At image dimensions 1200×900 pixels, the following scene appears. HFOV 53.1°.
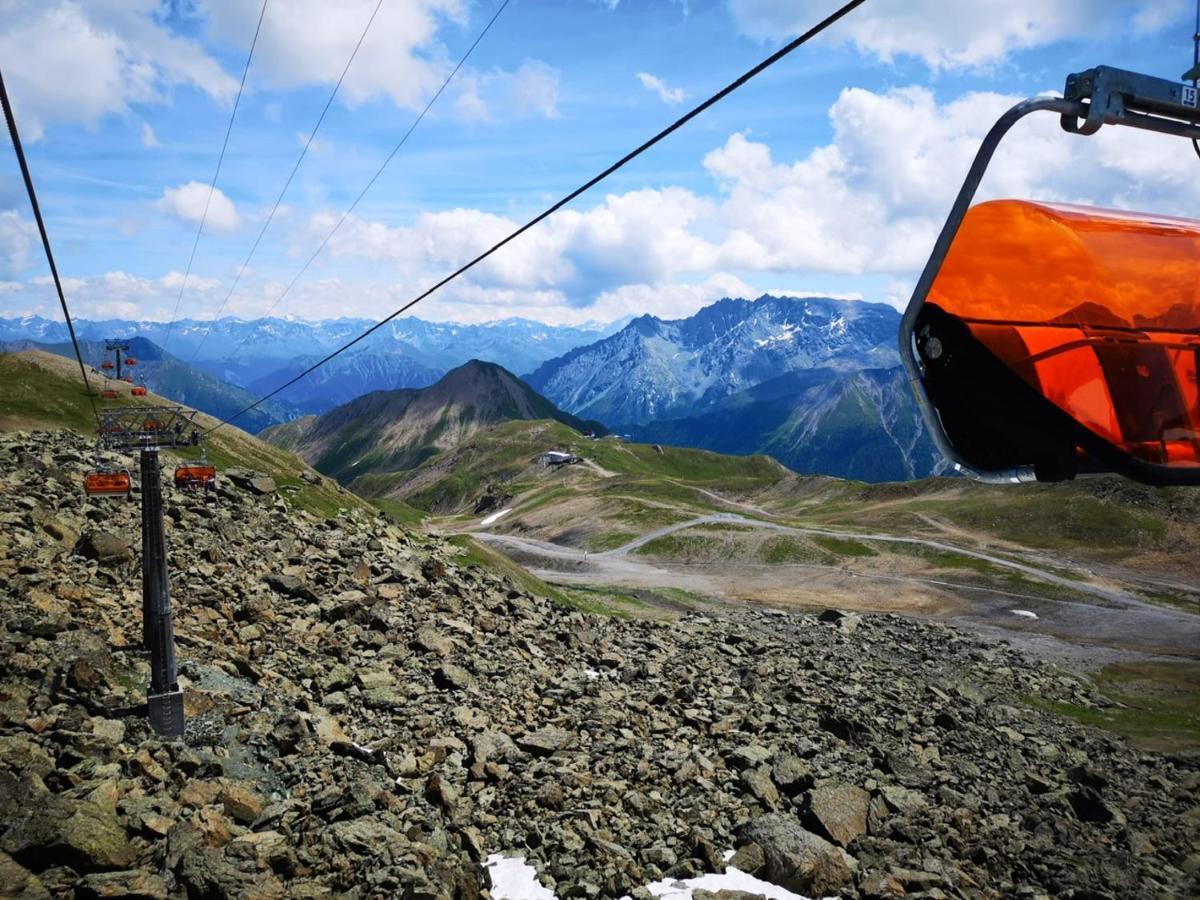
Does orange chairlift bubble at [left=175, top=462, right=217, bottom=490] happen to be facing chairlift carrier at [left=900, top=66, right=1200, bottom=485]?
yes

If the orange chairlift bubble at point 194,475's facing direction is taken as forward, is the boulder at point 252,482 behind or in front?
behind

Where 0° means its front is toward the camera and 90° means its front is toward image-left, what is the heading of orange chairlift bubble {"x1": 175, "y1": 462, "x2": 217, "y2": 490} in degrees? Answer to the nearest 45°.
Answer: approximately 0°

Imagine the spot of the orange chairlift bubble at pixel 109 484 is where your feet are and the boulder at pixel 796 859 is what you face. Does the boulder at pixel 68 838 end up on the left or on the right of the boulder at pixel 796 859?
right

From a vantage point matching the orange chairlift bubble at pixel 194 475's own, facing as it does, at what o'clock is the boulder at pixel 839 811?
The boulder is roughly at 11 o'clock from the orange chairlift bubble.

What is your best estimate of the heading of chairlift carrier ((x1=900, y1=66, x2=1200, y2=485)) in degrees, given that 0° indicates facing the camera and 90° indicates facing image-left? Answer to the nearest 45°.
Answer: approximately 315°

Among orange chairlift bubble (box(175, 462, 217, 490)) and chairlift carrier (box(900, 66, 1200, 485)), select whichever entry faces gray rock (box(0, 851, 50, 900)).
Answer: the orange chairlift bubble
